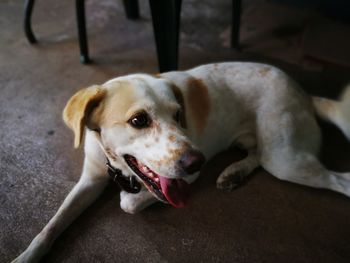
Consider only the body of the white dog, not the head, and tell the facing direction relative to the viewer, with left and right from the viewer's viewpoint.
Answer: facing the viewer and to the left of the viewer
